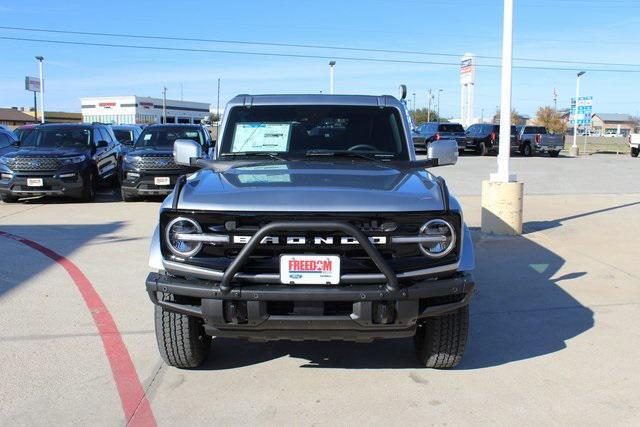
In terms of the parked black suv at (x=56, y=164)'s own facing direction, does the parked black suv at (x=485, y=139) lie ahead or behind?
behind

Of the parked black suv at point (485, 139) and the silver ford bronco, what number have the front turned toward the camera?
1

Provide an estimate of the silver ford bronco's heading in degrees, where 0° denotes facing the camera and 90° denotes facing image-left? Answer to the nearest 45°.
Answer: approximately 0°

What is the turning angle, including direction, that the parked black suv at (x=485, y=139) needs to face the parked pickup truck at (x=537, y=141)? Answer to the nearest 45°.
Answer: approximately 135° to its right

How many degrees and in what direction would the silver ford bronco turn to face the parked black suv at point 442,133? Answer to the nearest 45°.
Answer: approximately 180°

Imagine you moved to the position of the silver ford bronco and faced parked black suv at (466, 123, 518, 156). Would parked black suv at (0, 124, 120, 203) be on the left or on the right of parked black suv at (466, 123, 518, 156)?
left

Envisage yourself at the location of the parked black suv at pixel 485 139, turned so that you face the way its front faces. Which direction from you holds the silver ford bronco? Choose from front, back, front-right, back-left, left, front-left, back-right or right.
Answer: back-left

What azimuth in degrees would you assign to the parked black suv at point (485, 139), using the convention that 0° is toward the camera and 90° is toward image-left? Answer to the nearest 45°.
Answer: approximately 135°

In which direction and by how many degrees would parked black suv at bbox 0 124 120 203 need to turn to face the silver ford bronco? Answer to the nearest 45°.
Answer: approximately 45° to its left

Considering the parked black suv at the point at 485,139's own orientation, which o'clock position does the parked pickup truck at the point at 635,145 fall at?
The parked pickup truck is roughly at 4 o'clock from the parked black suv.

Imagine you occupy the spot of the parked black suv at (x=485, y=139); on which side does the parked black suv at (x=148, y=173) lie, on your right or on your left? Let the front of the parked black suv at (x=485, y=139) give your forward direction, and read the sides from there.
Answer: on your left
